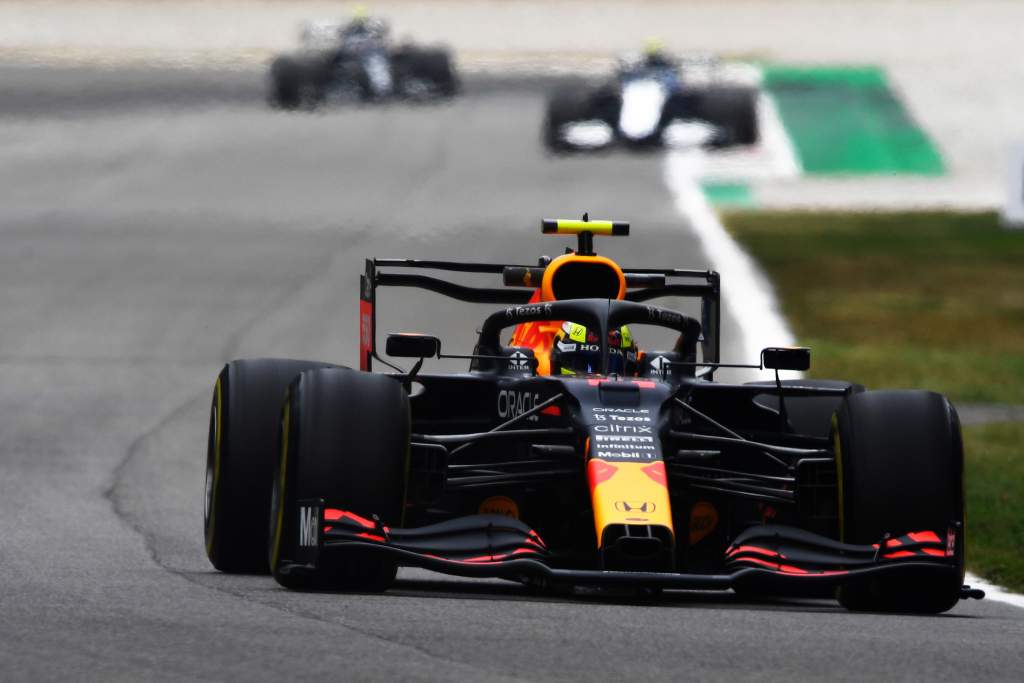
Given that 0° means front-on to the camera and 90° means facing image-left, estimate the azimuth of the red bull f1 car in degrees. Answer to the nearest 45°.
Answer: approximately 0°

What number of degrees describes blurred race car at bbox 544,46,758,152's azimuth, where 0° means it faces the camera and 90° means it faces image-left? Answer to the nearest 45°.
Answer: approximately 0°

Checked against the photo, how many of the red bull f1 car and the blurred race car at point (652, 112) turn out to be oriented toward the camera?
2

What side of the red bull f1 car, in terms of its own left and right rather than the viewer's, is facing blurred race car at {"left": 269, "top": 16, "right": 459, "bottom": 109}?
back

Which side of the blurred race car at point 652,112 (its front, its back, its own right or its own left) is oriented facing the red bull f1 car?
front

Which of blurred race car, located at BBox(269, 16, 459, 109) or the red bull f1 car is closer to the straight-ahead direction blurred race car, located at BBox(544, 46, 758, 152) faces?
the red bull f1 car

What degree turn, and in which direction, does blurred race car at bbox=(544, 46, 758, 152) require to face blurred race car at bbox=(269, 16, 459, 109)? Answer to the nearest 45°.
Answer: approximately 135° to its right

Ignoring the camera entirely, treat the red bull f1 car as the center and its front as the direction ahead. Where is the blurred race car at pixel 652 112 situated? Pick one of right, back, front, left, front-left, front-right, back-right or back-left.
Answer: back

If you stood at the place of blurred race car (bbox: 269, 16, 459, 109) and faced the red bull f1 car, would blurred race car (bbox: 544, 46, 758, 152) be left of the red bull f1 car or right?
left
